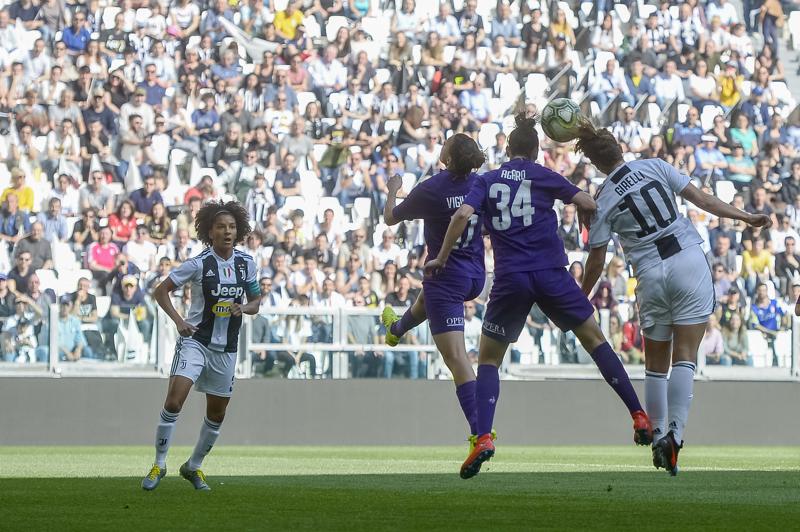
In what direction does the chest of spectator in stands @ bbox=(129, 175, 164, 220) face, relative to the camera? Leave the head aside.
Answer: toward the camera

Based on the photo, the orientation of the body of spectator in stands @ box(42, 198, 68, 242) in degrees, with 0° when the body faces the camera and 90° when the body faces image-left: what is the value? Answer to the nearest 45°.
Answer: approximately 0°

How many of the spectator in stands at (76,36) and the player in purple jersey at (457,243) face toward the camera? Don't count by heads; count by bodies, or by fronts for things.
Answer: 1

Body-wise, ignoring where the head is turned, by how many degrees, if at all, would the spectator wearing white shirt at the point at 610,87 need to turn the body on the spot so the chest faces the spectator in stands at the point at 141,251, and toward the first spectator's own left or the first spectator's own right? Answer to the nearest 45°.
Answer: approximately 45° to the first spectator's own right

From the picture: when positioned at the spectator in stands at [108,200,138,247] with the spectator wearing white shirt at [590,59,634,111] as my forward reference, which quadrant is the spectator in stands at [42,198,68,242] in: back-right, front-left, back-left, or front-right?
back-left

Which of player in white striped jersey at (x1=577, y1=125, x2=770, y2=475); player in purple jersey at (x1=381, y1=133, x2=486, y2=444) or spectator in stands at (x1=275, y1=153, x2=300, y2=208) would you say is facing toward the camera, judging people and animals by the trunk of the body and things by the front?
the spectator in stands

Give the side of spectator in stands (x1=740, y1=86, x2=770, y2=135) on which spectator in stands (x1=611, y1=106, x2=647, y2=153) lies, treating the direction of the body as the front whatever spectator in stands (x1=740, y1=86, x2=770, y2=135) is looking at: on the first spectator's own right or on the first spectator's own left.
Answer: on the first spectator's own right

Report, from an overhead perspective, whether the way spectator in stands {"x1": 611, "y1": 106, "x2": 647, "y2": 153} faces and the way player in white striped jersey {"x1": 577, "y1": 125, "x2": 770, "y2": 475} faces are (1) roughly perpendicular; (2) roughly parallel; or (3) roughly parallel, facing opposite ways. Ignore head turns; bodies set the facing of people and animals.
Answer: roughly parallel, facing opposite ways

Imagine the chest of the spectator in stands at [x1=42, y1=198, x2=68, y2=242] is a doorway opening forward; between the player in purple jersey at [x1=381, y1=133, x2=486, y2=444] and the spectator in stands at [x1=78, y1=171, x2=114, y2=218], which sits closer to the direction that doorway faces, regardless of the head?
the player in purple jersey

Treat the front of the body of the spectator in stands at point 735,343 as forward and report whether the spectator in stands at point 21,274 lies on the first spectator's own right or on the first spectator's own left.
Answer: on the first spectator's own right

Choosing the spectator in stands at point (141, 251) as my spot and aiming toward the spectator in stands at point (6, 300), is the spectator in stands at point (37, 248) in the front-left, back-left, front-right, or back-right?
front-right

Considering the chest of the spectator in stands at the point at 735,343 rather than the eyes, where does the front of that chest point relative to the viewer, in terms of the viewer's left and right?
facing the viewer

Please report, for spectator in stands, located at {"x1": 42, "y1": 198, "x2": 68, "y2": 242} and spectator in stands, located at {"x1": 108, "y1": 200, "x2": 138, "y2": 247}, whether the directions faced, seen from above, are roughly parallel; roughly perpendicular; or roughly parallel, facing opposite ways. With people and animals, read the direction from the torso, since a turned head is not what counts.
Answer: roughly parallel

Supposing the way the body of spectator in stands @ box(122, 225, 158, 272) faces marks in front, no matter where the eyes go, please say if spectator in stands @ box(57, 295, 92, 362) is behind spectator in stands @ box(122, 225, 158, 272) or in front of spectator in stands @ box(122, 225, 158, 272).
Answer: in front

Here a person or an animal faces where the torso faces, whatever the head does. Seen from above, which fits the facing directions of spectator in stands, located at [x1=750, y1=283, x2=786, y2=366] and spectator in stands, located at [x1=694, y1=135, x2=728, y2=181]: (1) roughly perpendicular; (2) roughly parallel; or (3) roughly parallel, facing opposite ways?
roughly parallel
